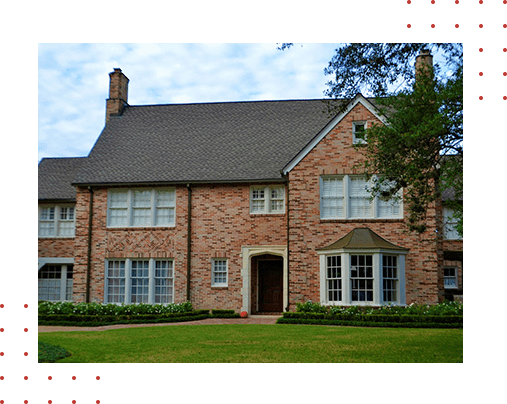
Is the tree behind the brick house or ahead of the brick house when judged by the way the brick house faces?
ahead

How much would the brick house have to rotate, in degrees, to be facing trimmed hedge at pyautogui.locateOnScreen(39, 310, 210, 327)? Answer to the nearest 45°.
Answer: approximately 45° to its right

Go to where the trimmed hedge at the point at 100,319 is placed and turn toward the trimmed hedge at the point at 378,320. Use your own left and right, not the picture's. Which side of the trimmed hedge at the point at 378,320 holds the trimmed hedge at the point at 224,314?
left

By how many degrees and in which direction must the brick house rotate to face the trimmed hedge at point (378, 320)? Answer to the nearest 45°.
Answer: approximately 45° to its left

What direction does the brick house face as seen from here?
toward the camera

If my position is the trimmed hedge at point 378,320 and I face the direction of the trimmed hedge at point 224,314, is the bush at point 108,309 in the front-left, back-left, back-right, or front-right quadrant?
front-left
